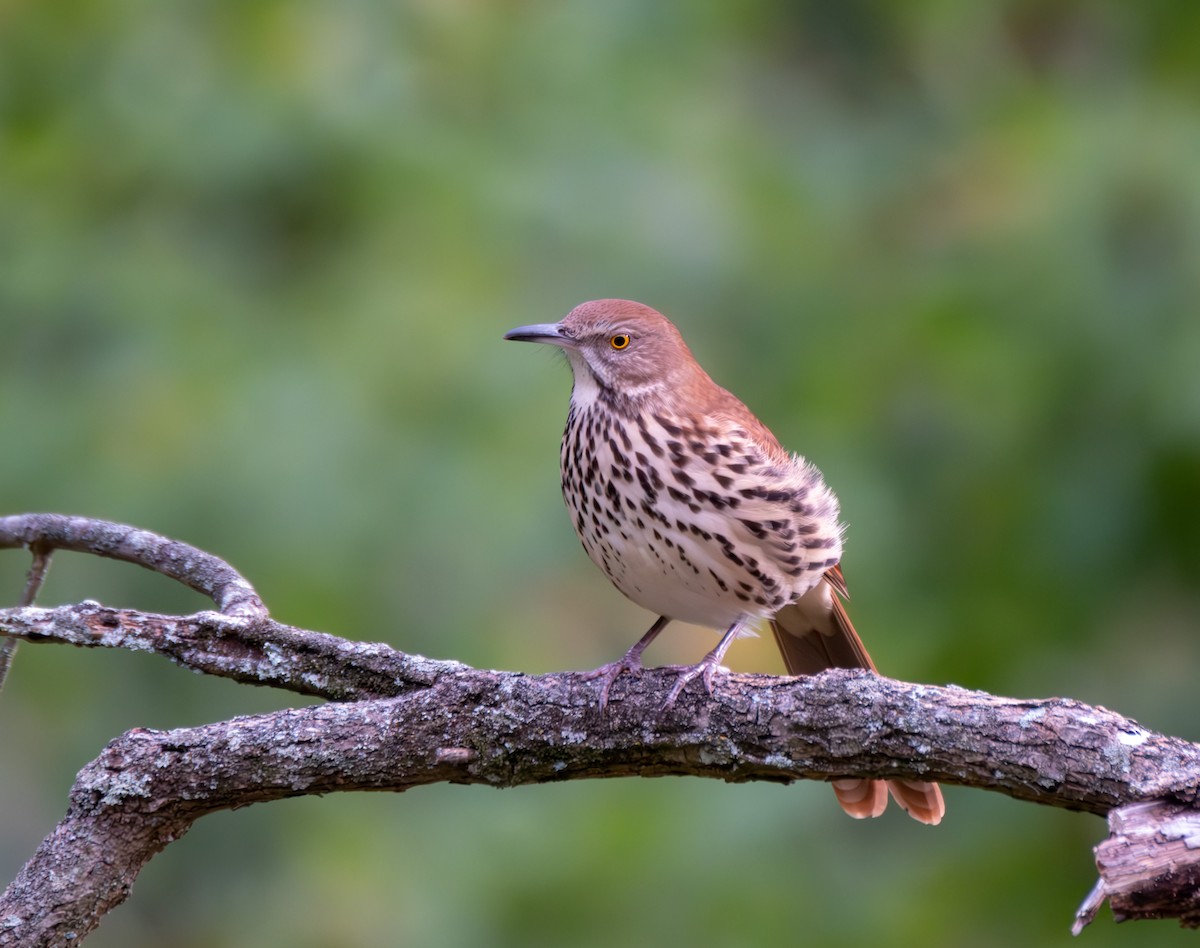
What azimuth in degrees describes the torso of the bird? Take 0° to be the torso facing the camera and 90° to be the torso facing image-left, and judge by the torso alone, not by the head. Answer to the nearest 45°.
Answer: approximately 45°
